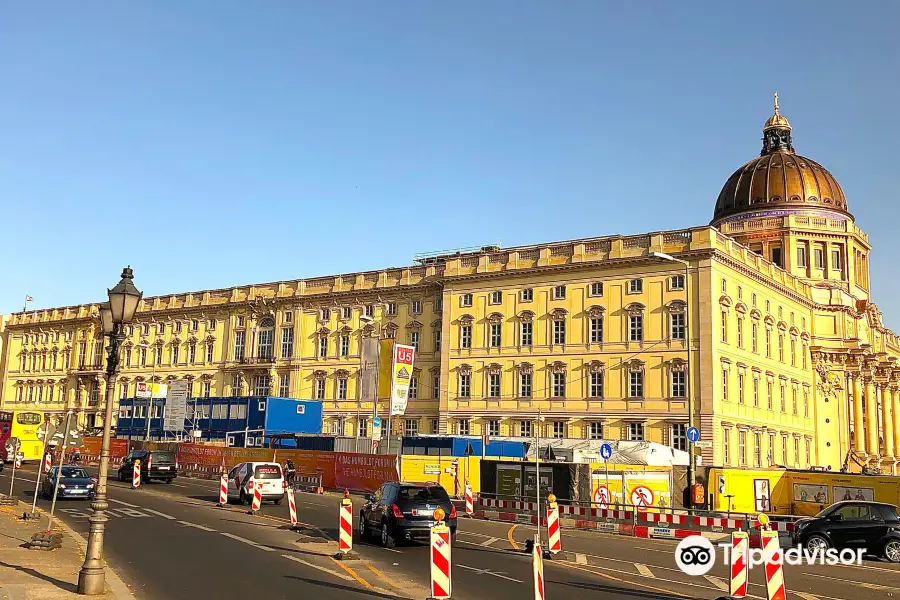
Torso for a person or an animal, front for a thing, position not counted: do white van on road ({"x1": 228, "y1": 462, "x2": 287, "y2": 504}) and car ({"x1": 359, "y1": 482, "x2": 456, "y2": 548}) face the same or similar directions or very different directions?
same or similar directions

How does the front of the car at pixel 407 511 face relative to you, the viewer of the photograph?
facing away from the viewer and to the left of the viewer

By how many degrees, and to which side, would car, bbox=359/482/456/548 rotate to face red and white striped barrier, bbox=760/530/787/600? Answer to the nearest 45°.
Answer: approximately 180°

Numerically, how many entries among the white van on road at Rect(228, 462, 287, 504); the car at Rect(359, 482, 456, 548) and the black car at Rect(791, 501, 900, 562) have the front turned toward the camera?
0

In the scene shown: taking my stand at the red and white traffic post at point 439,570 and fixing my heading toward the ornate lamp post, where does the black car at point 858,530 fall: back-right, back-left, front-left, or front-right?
back-right

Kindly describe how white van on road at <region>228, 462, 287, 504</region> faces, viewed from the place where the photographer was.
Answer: facing away from the viewer and to the left of the viewer

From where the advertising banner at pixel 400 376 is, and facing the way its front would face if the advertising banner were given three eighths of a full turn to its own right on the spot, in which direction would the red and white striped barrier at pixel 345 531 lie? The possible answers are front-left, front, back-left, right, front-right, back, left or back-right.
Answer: back-left

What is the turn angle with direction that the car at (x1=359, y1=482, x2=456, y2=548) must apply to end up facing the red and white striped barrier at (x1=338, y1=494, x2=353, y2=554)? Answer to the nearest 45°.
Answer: approximately 90° to its left

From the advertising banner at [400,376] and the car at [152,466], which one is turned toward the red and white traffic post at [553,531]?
the advertising banner

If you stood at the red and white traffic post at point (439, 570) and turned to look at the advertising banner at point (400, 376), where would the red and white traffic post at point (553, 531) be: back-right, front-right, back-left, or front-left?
front-right

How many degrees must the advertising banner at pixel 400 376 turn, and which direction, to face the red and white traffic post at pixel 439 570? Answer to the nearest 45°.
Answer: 0° — it already faces it

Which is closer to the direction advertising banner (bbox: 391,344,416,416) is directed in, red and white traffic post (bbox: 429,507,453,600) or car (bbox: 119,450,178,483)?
the red and white traffic post

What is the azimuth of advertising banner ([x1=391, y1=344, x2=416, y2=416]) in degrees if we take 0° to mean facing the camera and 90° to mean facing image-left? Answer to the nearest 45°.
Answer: approximately 0°

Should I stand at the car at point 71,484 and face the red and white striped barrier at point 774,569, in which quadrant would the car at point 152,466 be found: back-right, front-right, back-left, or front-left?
back-left
